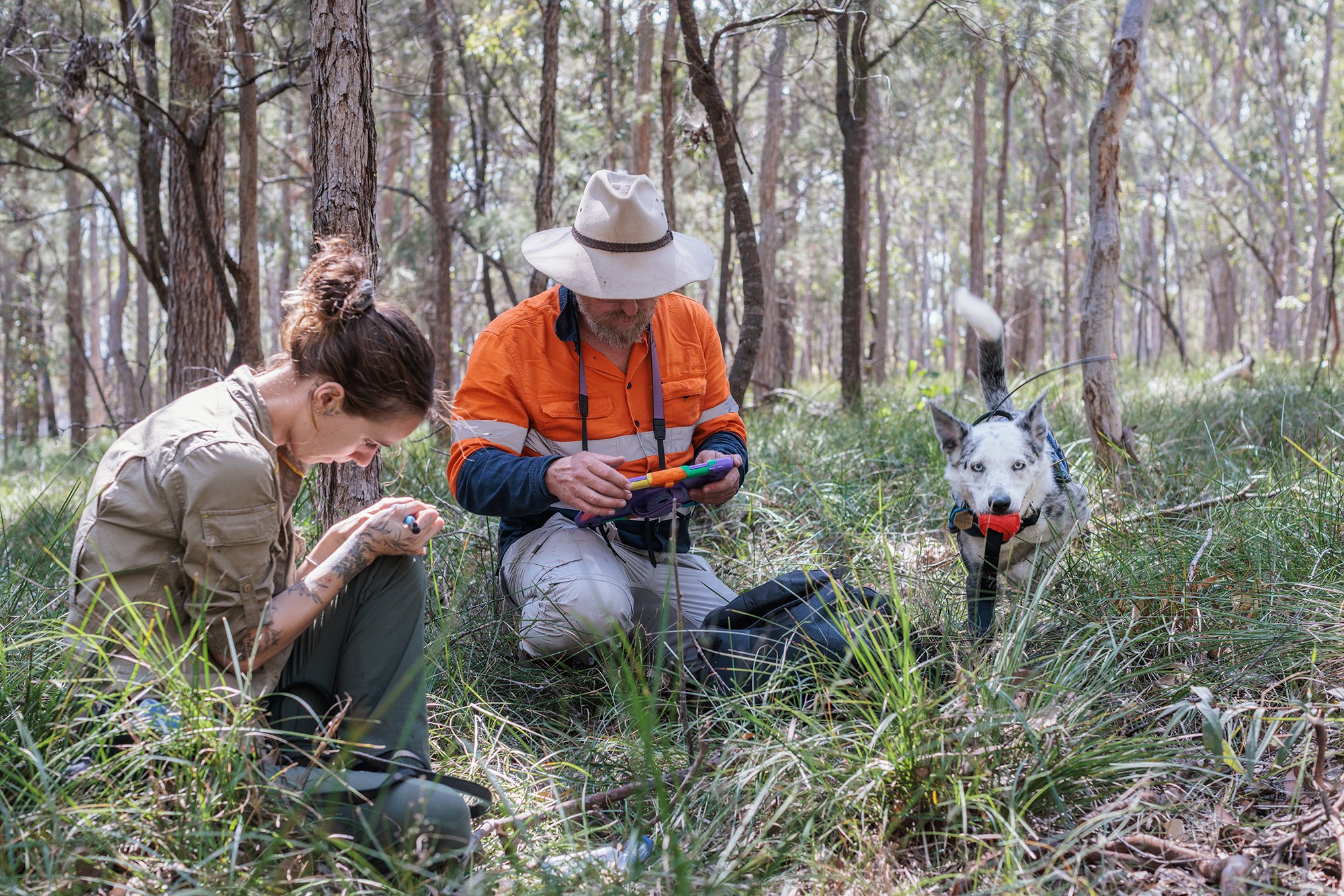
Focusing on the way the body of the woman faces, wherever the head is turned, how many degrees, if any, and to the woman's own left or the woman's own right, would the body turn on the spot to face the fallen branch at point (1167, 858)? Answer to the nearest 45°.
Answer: approximately 45° to the woman's own right

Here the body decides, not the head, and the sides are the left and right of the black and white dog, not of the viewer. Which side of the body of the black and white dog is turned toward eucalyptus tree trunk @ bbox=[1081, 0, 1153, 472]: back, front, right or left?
back

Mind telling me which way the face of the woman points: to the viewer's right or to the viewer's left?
to the viewer's right

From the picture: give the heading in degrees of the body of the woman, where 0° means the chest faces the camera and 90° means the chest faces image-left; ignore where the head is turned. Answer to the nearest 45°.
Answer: approximately 270°

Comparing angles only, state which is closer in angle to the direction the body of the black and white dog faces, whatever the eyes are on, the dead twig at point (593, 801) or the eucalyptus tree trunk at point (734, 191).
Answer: the dead twig

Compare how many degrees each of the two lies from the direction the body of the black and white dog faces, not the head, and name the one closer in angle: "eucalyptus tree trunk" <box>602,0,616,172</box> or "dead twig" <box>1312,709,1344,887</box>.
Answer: the dead twig

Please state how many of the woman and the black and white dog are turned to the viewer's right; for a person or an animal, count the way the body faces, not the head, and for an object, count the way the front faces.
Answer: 1
